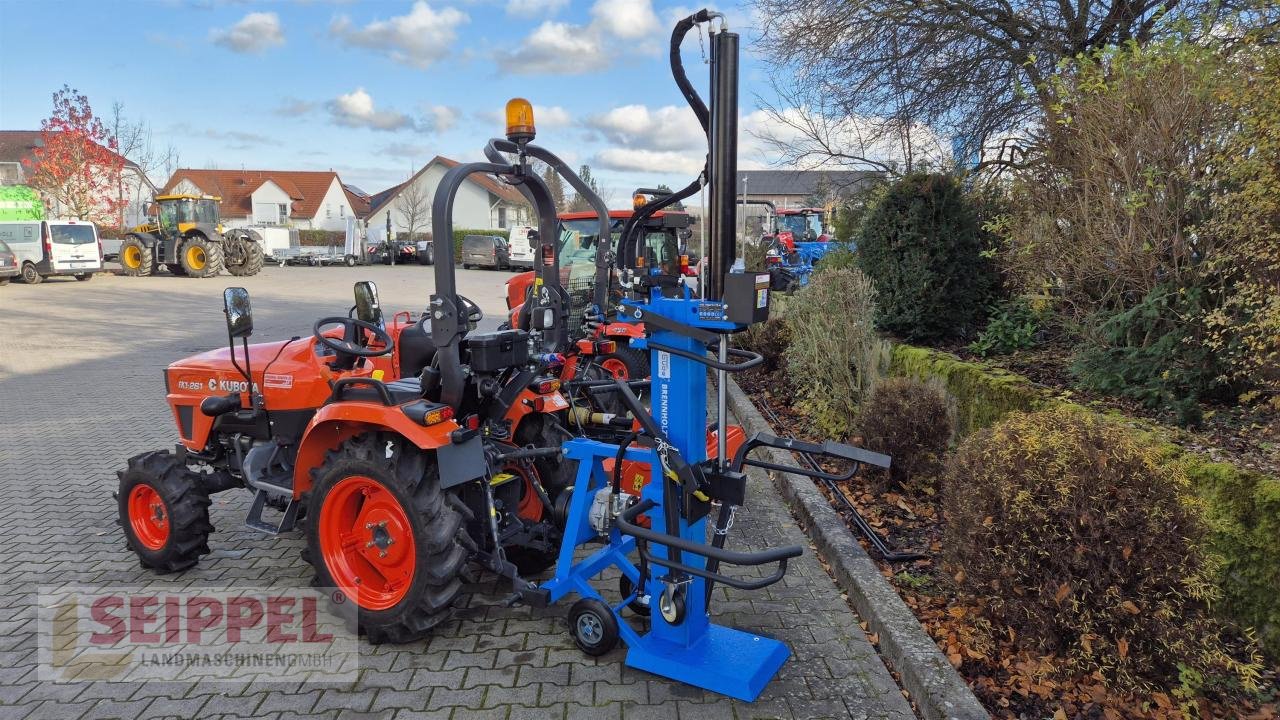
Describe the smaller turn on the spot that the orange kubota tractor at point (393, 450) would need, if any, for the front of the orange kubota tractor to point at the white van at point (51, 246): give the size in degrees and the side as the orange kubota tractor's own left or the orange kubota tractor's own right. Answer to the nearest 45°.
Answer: approximately 45° to the orange kubota tractor's own right

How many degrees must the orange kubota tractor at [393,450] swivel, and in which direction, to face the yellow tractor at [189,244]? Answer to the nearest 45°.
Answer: approximately 45° to its right

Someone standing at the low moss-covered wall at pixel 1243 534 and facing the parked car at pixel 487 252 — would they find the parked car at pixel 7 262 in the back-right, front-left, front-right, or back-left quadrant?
front-left

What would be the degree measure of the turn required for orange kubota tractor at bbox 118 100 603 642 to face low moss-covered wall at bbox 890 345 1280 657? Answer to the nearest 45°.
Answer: approximately 180°

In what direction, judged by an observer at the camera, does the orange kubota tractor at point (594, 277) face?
facing away from the viewer and to the left of the viewer

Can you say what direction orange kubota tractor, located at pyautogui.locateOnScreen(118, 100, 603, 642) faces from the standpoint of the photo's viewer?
facing away from the viewer and to the left of the viewer

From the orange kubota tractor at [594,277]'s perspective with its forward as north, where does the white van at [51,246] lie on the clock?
The white van is roughly at 12 o'clock from the orange kubota tractor.

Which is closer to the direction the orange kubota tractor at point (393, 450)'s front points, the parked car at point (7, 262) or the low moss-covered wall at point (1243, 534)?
the parked car

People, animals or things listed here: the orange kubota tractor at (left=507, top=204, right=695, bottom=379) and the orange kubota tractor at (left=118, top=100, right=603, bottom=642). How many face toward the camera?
0
